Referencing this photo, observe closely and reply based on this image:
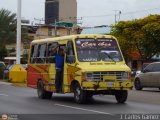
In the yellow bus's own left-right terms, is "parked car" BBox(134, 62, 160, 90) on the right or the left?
on its left

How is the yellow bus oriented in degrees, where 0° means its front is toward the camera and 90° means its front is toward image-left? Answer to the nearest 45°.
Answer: approximately 315°
